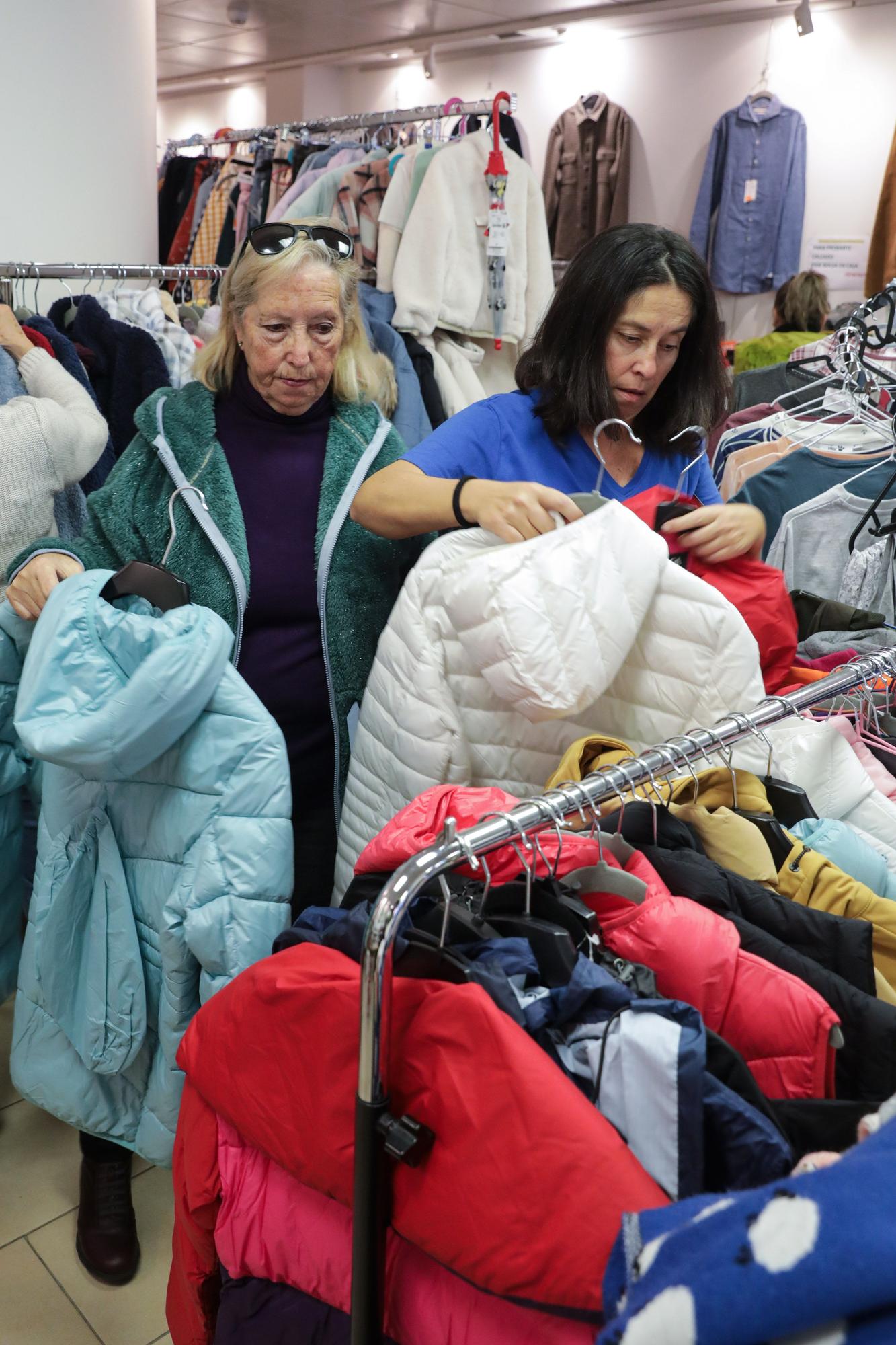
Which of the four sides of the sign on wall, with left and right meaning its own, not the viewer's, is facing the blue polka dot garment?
front

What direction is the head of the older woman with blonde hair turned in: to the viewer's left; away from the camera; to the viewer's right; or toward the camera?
toward the camera

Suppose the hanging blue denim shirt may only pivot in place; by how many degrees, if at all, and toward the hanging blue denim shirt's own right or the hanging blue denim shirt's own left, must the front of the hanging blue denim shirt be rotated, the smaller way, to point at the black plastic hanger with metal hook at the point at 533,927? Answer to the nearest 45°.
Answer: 0° — it already faces it

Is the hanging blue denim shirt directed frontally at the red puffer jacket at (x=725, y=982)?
yes

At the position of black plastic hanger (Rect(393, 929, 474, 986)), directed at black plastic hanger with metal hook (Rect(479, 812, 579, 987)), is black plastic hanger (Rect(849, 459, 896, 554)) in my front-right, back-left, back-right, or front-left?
front-left

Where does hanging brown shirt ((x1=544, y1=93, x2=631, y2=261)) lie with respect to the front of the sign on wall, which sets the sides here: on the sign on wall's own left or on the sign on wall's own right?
on the sign on wall's own right

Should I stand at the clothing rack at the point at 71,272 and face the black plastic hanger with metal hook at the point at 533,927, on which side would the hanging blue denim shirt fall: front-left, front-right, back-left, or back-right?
back-left

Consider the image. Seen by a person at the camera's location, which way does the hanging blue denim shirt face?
facing the viewer

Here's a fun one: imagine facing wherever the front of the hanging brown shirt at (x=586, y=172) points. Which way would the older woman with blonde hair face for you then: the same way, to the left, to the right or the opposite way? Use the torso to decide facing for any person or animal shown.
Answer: the same way

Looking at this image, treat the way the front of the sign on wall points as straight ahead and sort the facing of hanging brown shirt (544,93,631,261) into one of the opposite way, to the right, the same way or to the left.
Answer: the same way

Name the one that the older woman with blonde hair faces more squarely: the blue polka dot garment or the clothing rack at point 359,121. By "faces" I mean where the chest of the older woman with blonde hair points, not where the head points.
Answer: the blue polka dot garment

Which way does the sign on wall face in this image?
toward the camera

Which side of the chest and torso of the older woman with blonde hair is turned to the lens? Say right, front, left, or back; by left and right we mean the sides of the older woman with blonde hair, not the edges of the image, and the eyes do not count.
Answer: front

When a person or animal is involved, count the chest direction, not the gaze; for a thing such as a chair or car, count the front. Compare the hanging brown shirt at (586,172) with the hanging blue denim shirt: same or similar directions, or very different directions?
same or similar directions

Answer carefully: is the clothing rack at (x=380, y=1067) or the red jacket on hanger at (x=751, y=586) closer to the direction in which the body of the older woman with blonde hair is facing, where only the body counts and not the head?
the clothing rack
